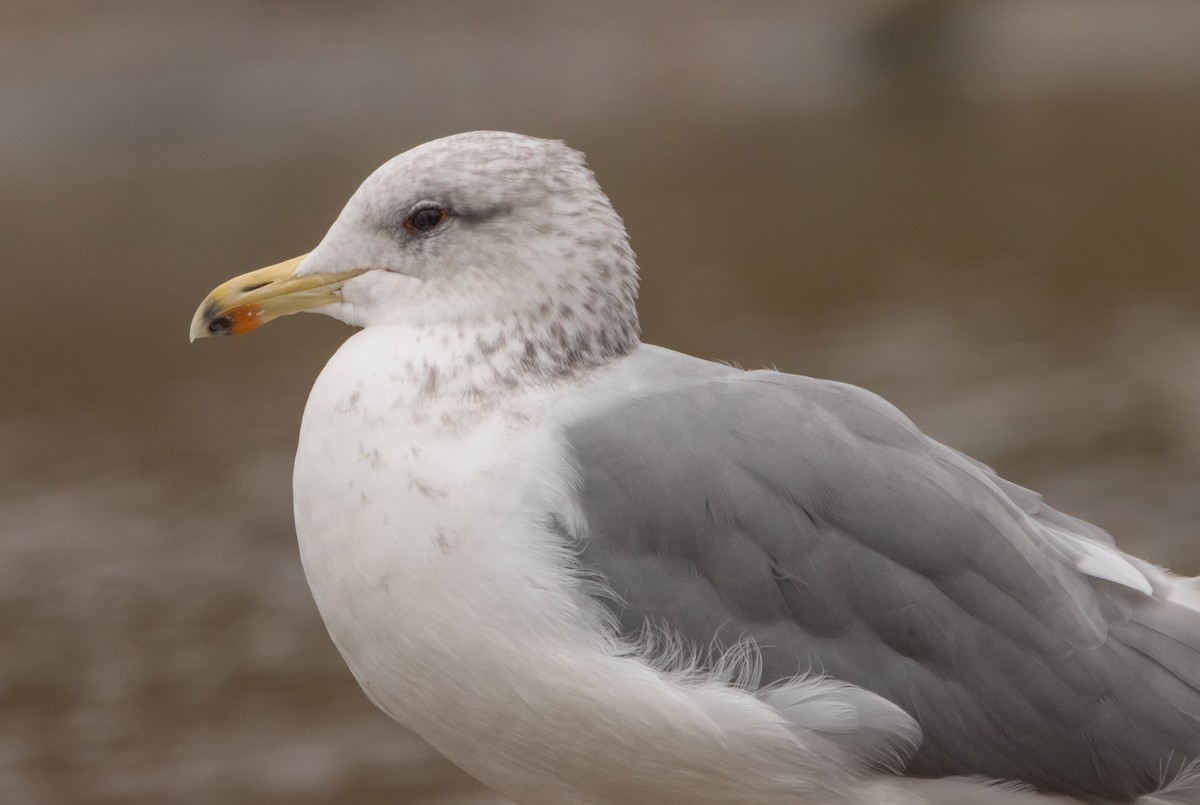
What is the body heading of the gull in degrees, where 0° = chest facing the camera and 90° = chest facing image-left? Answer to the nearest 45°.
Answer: approximately 90°
